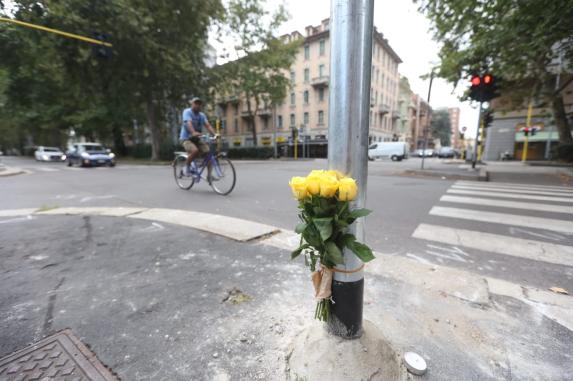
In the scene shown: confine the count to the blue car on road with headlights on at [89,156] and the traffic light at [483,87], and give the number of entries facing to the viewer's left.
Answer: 0

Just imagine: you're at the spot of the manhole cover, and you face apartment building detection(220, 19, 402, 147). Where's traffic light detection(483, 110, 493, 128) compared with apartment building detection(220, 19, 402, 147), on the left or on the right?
right

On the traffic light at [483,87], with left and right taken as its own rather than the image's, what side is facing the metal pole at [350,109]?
front

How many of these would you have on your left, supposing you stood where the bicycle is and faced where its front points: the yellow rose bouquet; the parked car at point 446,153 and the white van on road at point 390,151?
2

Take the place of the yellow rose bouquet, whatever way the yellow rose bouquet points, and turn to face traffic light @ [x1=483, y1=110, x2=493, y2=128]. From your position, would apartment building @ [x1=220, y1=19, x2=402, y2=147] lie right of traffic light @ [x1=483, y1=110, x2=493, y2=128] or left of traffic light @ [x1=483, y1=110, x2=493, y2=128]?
left

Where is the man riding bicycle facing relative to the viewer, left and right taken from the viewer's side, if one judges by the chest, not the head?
facing the viewer and to the right of the viewer

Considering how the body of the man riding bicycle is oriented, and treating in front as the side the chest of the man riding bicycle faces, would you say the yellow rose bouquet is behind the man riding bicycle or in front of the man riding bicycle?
in front

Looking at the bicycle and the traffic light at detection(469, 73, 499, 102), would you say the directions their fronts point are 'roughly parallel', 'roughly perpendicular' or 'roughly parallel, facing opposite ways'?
roughly perpendicular

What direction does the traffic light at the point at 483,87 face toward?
toward the camera

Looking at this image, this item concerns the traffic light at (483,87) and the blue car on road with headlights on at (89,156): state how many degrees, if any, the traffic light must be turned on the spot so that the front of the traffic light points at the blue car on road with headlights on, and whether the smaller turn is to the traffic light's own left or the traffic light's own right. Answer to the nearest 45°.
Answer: approximately 90° to the traffic light's own right

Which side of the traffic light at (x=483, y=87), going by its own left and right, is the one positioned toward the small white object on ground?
front
